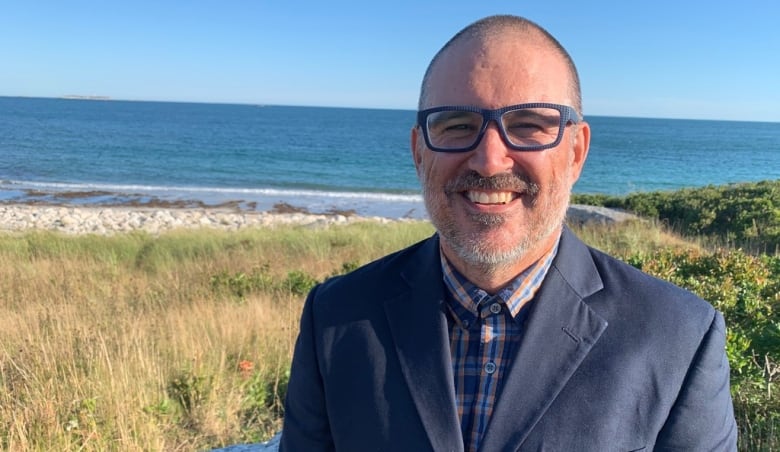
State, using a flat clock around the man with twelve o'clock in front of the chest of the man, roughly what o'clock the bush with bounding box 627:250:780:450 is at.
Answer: The bush is roughly at 7 o'clock from the man.

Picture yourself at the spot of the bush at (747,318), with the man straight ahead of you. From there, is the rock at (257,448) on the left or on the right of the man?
right

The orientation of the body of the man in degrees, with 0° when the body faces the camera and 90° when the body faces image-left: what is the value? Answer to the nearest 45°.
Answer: approximately 0°

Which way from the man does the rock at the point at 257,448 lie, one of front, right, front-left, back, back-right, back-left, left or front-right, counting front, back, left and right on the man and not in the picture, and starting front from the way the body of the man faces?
back-right
